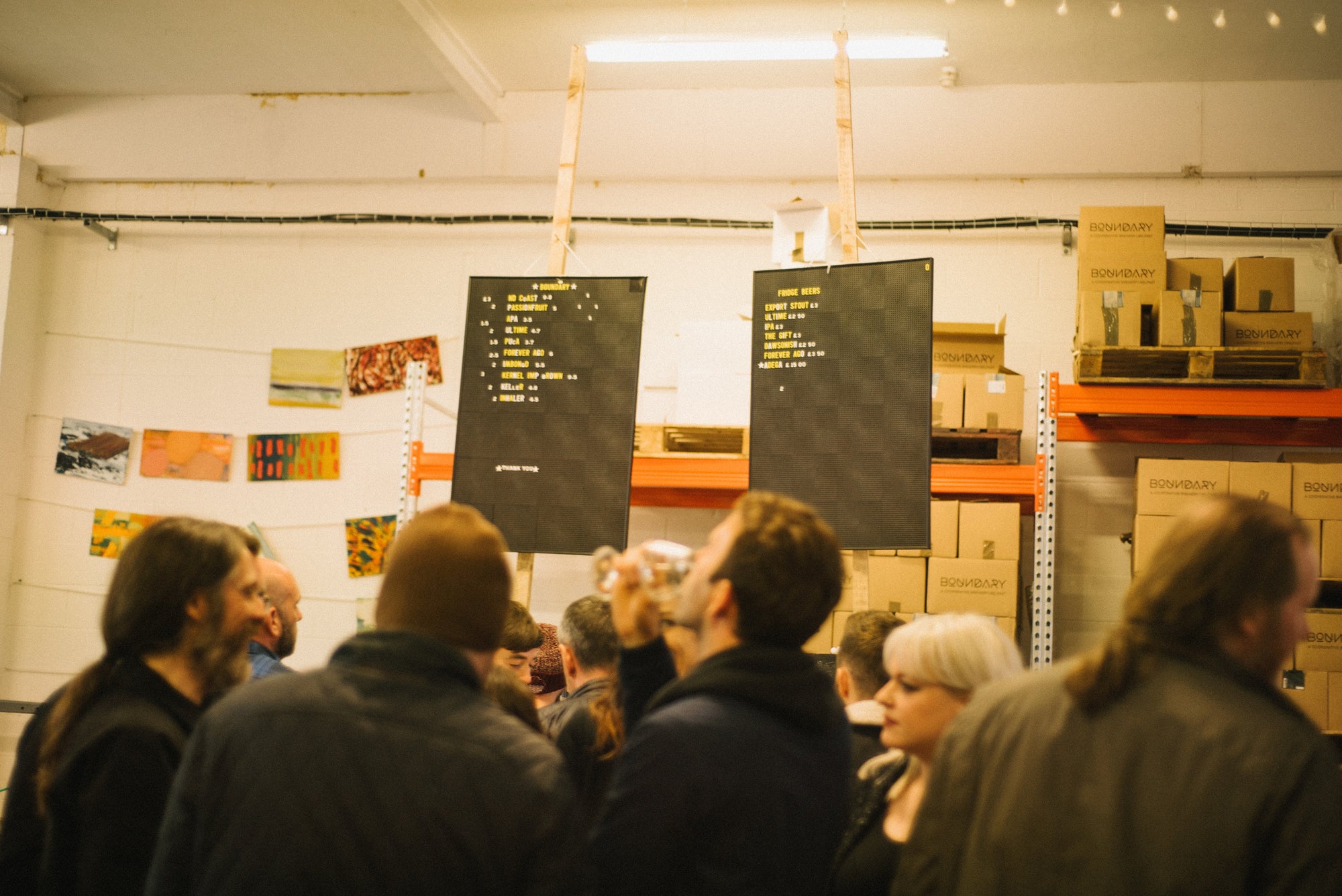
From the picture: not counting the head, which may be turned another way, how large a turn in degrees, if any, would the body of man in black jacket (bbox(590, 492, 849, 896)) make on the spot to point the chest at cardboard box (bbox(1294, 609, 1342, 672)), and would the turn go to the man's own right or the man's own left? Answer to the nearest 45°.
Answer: approximately 90° to the man's own right

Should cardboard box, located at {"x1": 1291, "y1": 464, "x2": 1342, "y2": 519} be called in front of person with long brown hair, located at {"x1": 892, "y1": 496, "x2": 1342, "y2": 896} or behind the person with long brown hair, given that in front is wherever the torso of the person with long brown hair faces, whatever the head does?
in front

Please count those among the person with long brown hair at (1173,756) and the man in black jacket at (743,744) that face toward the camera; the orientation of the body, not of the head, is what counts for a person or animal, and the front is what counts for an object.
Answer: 0

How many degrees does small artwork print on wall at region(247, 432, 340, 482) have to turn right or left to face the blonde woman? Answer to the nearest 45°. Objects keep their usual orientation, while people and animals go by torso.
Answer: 0° — it already faces them

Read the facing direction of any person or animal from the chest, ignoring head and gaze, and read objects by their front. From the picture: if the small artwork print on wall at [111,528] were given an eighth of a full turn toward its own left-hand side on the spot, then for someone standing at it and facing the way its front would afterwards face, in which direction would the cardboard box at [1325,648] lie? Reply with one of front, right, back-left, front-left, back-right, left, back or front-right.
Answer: front

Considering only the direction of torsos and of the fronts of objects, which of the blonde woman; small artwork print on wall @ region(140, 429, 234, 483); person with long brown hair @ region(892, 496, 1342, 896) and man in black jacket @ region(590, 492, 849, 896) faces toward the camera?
the small artwork print on wall

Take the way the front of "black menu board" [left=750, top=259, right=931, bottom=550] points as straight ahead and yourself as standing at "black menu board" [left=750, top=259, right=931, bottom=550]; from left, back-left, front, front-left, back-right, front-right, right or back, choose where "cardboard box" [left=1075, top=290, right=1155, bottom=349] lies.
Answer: back-left

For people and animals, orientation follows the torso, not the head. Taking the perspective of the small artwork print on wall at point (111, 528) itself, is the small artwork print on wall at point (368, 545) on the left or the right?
on its left

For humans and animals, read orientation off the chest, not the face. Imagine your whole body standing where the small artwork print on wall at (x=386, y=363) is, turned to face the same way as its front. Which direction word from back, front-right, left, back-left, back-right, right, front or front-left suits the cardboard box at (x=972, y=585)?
front-left

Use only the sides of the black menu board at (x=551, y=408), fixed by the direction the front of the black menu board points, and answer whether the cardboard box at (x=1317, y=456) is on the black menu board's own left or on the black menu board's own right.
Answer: on the black menu board's own left

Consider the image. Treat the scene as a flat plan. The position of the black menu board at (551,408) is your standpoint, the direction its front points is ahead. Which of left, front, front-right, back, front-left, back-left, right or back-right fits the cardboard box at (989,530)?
left

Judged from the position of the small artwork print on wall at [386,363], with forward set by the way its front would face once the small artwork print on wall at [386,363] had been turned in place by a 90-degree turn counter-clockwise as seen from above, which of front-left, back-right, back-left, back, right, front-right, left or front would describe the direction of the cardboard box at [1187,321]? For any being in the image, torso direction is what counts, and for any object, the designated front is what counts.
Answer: front-right

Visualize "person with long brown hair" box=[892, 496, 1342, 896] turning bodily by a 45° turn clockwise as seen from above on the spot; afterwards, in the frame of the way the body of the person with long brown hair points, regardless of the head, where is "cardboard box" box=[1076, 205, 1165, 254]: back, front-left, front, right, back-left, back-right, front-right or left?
left

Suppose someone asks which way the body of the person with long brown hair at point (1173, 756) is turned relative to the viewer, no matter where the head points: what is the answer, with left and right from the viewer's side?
facing away from the viewer and to the right of the viewer

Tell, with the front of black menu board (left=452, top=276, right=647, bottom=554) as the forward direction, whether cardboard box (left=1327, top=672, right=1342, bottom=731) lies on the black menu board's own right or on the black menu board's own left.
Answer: on the black menu board's own left

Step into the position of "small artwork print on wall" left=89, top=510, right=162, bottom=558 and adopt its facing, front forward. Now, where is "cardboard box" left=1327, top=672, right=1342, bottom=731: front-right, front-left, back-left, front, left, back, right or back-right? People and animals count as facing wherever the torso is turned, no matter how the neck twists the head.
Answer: front-left

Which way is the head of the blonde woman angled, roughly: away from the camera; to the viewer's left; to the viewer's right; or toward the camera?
to the viewer's left

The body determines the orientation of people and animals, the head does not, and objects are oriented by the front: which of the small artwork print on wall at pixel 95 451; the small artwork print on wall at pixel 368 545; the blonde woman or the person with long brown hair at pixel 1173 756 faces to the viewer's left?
the blonde woman
